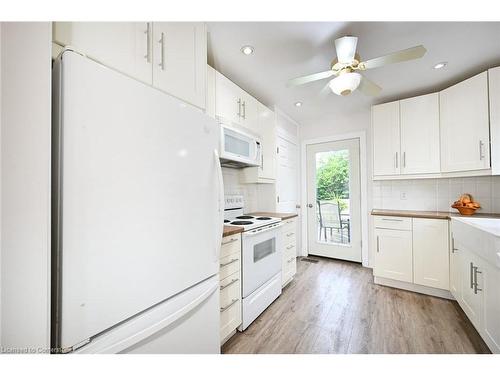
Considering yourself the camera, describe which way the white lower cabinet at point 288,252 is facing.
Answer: facing the viewer and to the right of the viewer

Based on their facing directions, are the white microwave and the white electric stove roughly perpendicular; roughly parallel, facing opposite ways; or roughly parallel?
roughly parallel

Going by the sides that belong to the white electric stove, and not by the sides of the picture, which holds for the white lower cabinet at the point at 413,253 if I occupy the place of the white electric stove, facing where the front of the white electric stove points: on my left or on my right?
on my left

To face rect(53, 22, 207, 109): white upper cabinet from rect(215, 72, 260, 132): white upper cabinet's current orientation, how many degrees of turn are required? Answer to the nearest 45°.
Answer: approximately 45° to its right

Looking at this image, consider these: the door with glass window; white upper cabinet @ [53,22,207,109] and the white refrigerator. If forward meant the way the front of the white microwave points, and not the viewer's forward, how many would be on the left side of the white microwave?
1

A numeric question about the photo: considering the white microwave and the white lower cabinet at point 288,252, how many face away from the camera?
0

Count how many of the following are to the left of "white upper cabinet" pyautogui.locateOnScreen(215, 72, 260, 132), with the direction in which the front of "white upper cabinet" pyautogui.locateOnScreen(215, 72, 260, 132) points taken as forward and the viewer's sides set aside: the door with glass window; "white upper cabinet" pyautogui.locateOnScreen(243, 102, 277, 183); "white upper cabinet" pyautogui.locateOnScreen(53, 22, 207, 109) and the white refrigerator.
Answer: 2

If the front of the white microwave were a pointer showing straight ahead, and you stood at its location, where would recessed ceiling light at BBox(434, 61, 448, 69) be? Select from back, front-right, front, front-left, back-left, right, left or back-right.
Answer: front-left

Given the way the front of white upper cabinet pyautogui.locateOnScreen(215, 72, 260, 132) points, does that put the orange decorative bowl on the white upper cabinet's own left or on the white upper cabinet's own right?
on the white upper cabinet's own left

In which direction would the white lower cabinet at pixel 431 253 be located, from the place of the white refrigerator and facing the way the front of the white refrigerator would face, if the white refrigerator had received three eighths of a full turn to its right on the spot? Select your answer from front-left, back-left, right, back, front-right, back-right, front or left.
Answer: back

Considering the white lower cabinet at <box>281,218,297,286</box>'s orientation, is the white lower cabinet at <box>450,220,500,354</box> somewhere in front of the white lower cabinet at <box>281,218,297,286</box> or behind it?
in front

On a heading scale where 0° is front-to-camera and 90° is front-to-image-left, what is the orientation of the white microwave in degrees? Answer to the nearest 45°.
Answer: approximately 315°

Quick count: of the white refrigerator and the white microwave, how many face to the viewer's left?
0

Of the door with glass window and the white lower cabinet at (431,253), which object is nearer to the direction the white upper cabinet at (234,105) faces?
the white lower cabinet

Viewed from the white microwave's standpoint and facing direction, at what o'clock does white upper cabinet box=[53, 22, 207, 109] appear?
The white upper cabinet is roughly at 2 o'clock from the white microwave.

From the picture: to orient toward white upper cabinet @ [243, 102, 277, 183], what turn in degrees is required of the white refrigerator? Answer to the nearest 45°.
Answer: approximately 90° to its left
